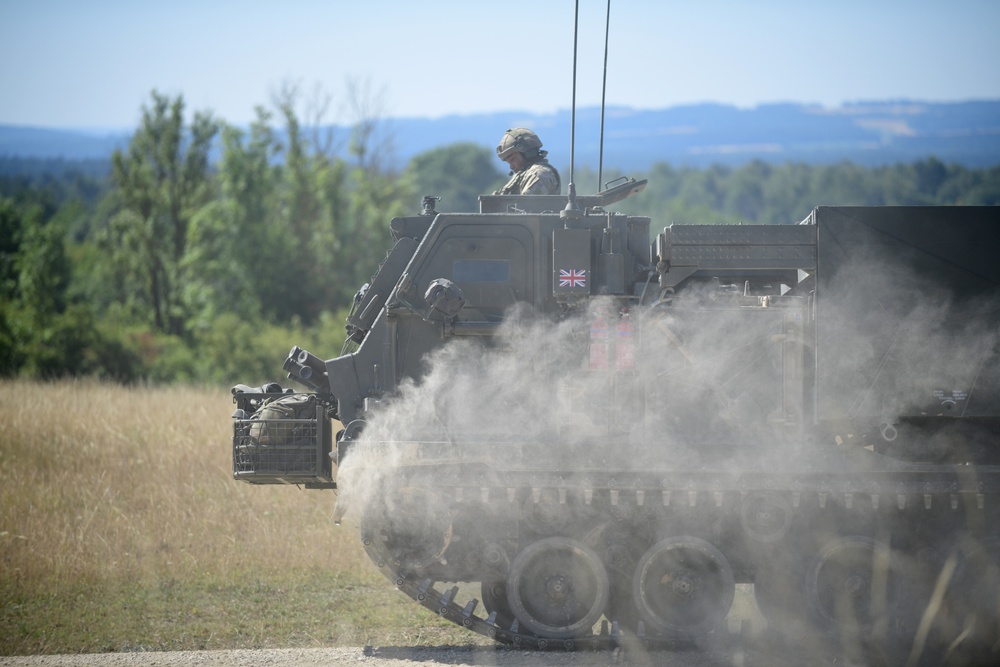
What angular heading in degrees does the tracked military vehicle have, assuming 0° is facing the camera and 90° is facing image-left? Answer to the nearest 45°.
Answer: approximately 90°

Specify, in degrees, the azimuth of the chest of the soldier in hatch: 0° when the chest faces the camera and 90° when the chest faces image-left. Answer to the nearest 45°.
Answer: approximately 90°
